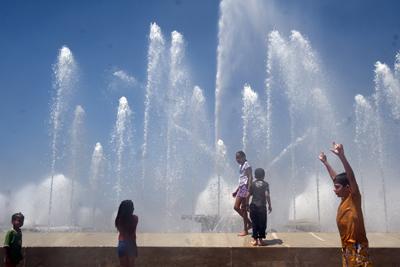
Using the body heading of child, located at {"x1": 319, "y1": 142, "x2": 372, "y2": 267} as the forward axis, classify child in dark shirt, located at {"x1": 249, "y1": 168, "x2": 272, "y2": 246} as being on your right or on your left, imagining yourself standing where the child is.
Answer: on your right

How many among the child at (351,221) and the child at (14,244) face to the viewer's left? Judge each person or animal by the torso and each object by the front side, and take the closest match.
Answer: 1

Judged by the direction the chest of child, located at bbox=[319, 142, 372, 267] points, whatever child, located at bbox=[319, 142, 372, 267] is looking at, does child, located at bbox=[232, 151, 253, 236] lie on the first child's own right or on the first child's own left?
on the first child's own right

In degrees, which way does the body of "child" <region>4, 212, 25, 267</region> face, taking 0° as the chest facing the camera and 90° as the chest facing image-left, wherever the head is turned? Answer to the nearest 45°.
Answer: approximately 315°

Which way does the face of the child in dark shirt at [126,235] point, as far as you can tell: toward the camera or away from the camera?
away from the camera

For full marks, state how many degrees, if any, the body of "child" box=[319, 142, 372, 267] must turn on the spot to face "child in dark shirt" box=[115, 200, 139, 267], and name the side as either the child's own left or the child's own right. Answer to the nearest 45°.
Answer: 0° — they already face them

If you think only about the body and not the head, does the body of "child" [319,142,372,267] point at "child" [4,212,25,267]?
yes

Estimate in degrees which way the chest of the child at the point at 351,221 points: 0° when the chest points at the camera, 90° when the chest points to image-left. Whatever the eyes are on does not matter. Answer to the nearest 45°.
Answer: approximately 90°
